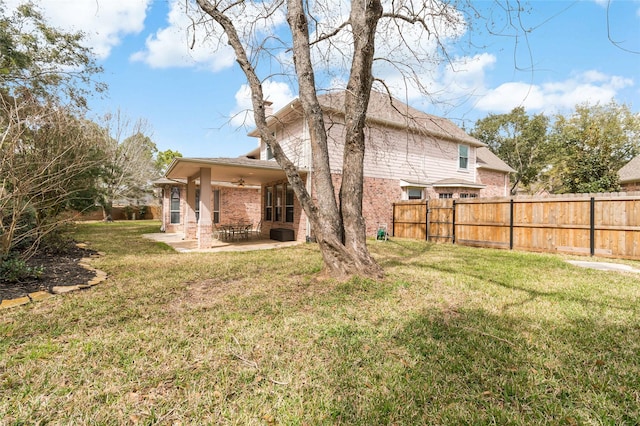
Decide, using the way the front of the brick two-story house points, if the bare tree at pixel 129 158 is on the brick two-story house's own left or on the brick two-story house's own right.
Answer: on the brick two-story house's own left

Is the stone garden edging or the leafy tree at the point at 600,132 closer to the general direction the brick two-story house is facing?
the leafy tree

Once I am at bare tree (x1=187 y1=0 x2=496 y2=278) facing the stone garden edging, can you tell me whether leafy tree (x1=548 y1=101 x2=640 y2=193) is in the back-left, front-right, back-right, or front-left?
back-right

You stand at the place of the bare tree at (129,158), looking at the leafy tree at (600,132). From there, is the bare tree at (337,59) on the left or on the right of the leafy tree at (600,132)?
right

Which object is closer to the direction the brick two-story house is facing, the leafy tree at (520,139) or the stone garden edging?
the leafy tree

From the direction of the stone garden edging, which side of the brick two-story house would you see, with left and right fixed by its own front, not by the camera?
back

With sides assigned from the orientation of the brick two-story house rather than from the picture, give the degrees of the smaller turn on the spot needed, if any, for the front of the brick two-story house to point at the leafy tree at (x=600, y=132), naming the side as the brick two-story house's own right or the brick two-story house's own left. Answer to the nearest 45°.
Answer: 0° — it already faces it

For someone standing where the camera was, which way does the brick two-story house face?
facing away from the viewer and to the right of the viewer

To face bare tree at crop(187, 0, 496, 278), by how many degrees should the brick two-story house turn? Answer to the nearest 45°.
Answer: approximately 135° to its right
